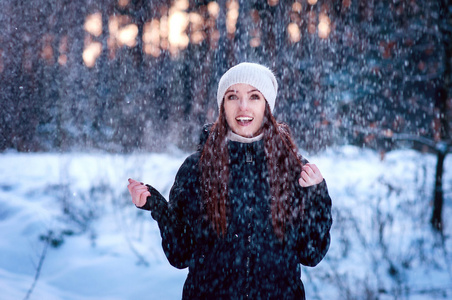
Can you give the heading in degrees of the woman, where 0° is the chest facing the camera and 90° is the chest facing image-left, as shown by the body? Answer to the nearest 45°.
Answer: approximately 0°

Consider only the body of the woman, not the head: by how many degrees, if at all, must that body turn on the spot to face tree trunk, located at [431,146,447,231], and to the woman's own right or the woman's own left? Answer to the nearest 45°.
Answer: approximately 135° to the woman's own left
